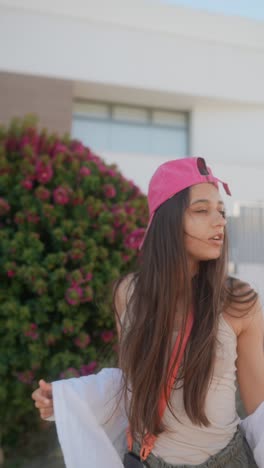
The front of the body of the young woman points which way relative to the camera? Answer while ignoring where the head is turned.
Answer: toward the camera

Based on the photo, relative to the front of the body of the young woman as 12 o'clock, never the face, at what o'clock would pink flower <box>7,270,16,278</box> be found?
The pink flower is roughly at 5 o'clock from the young woman.

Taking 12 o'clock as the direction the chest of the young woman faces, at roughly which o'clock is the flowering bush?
The flowering bush is roughly at 5 o'clock from the young woman.

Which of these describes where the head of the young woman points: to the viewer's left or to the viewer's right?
to the viewer's right

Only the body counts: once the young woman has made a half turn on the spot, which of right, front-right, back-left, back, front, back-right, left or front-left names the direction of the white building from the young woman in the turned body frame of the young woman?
front
